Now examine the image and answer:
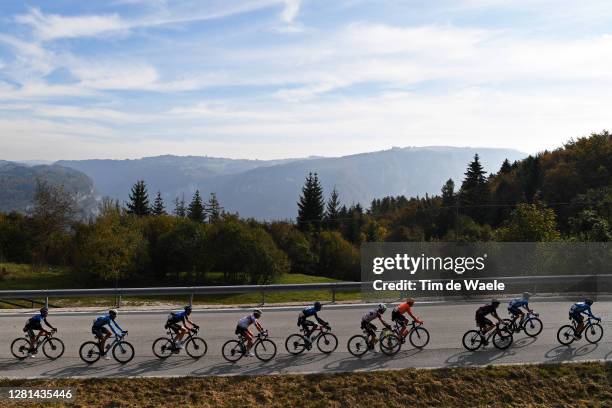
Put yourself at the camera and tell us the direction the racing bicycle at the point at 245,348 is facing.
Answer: facing to the right of the viewer

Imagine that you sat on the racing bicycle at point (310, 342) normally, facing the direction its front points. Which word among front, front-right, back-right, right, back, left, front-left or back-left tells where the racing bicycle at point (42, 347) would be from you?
back

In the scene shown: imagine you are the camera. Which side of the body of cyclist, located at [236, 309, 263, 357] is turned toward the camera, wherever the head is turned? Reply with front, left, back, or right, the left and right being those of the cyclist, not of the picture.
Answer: right

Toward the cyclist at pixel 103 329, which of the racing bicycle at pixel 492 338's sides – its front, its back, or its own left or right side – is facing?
back

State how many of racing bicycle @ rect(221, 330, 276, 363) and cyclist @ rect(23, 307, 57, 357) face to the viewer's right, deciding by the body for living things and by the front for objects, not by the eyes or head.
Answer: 2

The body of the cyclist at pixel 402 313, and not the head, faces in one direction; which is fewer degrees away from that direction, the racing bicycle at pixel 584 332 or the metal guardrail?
the racing bicycle

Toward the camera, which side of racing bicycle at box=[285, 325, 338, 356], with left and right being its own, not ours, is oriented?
right

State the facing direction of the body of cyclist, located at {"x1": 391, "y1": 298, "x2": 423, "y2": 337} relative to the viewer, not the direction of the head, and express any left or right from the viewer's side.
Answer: facing to the right of the viewer

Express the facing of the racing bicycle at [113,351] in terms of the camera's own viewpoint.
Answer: facing to the right of the viewer

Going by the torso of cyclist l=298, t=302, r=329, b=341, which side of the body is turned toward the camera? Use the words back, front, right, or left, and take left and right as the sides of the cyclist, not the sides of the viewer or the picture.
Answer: right

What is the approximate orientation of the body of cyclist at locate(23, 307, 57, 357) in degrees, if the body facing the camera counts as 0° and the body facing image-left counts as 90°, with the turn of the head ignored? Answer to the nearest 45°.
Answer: approximately 270°

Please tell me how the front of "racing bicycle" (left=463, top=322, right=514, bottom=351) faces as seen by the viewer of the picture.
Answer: facing to the right of the viewer

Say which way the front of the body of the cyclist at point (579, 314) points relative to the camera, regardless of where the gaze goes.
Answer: to the viewer's right
